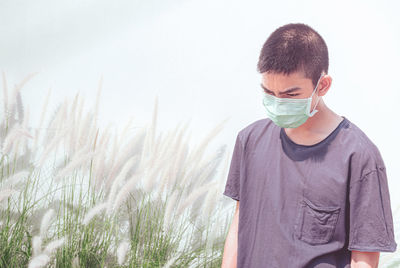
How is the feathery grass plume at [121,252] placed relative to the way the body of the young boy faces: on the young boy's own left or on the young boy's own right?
on the young boy's own right

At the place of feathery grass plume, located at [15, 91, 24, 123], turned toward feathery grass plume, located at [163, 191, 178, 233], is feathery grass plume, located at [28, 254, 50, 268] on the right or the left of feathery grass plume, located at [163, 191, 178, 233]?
right

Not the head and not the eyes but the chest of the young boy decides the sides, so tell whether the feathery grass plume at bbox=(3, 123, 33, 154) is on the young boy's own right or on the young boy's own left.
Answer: on the young boy's own right

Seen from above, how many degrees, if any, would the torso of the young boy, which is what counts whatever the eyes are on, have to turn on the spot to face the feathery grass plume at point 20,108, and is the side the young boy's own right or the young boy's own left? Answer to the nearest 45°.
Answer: approximately 90° to the young boy's own right

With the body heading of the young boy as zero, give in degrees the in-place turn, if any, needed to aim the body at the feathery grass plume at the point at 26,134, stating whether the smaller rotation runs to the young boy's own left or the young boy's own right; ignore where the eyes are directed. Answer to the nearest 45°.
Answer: approximately 90° to the young boy's own right

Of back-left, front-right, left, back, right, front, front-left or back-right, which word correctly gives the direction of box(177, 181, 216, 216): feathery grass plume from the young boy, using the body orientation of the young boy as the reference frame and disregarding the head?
right

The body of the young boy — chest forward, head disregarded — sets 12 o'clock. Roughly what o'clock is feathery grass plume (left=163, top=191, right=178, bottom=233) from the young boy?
The feathery grass plume is roughly at 3 o'clock from the young boy.

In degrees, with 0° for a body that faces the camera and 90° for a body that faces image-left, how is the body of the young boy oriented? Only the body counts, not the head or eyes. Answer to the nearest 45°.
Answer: approximately 45°

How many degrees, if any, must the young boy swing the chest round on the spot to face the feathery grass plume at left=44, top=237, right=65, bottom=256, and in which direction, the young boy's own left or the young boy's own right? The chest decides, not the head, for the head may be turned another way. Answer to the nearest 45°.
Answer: approximately 45° to the young boy's own right

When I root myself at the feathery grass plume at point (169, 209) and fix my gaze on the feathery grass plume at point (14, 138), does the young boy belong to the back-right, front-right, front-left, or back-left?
back-left

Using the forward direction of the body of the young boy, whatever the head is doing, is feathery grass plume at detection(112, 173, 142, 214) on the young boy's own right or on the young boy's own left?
on the young boy's own right
